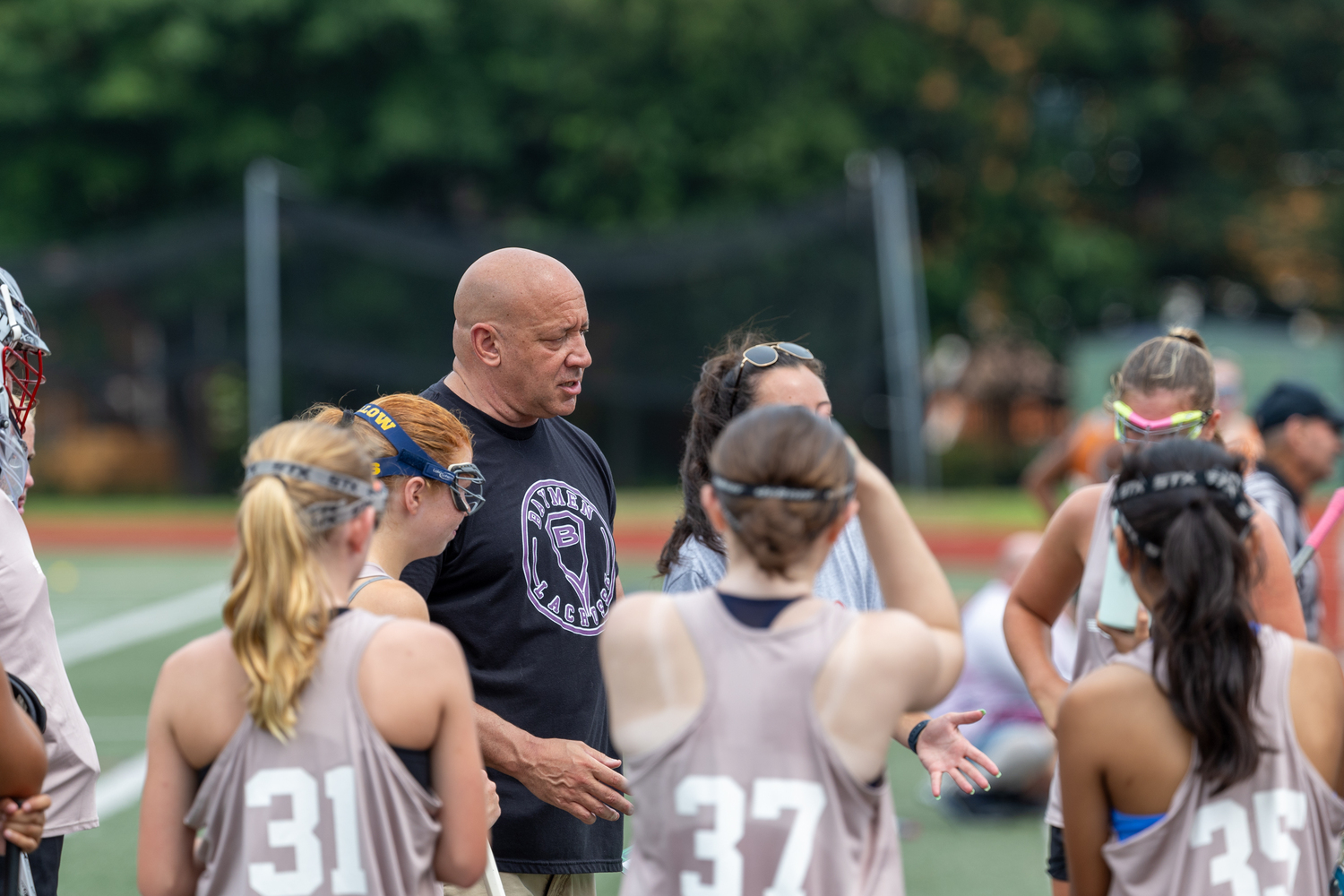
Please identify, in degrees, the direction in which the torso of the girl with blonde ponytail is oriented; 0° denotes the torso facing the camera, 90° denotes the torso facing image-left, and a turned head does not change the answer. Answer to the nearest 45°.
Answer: approximately 180°

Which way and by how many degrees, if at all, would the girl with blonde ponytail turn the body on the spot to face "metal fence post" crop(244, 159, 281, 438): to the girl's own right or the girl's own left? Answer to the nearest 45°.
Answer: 0° — they already face it

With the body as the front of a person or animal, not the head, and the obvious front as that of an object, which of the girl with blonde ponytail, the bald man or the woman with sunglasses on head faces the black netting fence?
the girl with blonde ponytail

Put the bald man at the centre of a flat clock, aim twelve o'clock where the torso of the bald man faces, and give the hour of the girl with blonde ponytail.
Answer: The girl with blonde ponytail is roughly at 2 o'clock from the bald man.

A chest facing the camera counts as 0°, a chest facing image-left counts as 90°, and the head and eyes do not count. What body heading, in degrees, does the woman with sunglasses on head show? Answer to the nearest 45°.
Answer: approximately 315°
